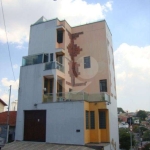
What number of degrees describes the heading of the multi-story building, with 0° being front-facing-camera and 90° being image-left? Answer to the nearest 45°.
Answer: approximately 0°
